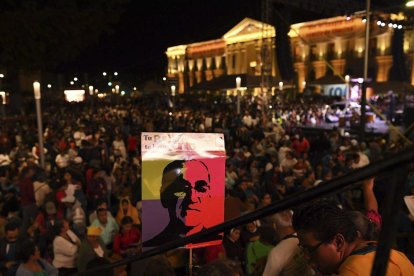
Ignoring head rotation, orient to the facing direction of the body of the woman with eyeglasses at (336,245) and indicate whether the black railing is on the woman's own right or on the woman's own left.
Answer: on the woman's own left

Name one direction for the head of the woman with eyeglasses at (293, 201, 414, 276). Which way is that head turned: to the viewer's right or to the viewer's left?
to the viewer's left
